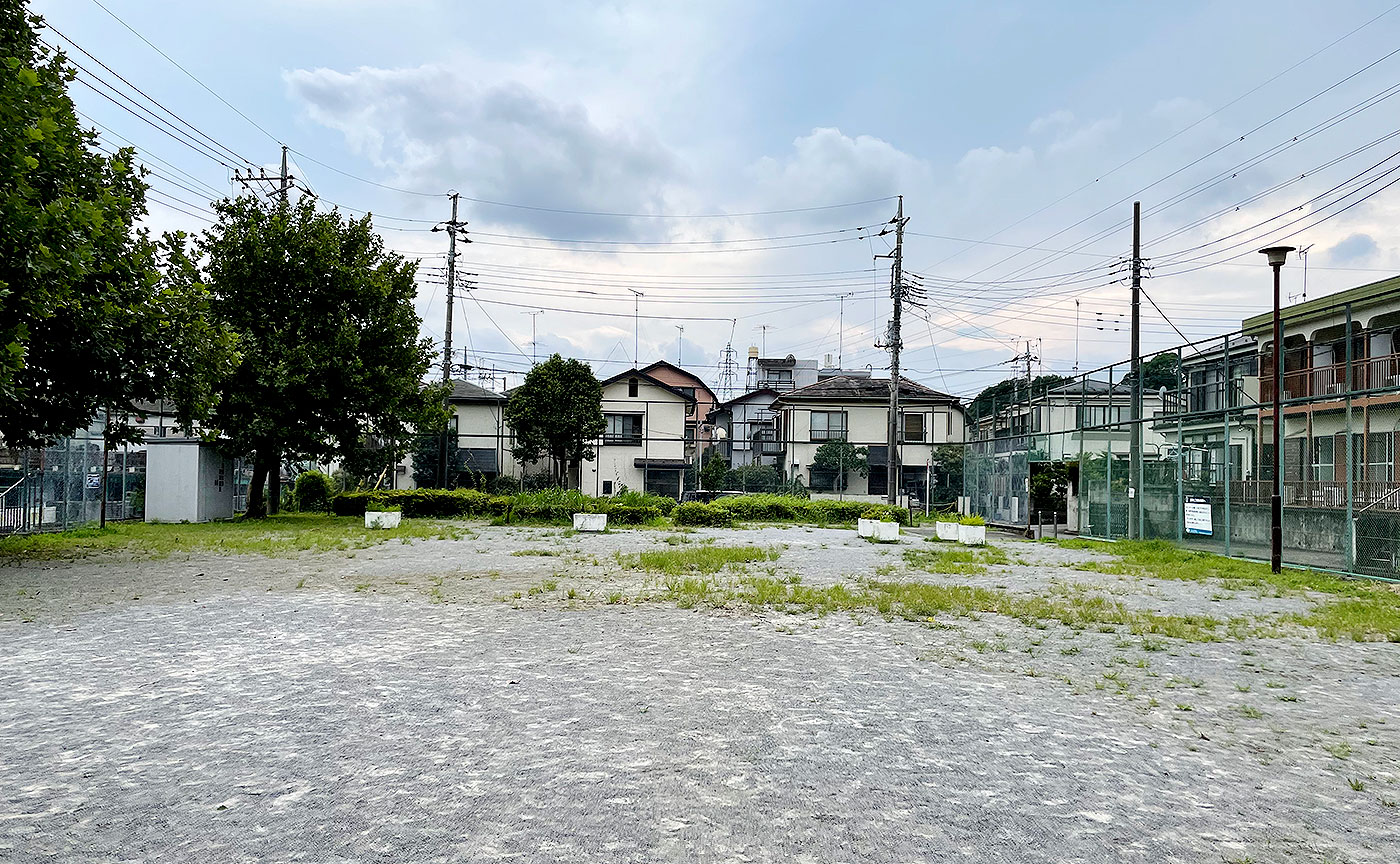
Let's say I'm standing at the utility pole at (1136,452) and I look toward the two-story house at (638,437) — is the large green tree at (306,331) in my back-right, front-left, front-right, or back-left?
front-left

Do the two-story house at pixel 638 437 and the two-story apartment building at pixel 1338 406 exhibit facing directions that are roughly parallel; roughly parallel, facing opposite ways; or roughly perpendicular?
roughly perpendicular

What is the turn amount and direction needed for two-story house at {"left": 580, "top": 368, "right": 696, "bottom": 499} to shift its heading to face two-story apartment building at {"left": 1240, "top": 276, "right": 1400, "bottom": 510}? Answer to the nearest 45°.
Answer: approximately 45° to its left

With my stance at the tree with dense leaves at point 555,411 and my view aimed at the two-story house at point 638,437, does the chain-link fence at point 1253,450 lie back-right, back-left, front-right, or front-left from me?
back-right

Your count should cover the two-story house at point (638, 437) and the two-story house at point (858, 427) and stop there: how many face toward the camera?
2

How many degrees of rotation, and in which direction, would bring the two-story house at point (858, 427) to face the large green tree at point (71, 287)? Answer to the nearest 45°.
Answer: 0° — it already faces it

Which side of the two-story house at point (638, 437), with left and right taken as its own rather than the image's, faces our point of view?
front

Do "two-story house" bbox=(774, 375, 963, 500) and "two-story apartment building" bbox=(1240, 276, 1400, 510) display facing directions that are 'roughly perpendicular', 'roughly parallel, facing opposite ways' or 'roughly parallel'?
roughly perpendicular

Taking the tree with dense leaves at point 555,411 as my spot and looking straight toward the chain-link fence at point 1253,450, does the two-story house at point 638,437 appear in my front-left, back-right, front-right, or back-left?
back-left

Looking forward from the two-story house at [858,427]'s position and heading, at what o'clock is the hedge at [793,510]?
The hedge is roughly at 12 o'clock from the two-story house.

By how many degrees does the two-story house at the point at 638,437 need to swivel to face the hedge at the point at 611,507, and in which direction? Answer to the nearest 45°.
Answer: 0° — it already faces it

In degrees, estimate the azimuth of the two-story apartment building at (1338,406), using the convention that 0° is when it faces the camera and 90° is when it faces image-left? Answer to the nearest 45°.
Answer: approximately 45°

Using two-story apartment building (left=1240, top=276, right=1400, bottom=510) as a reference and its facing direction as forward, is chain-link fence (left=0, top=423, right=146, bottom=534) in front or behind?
in front
